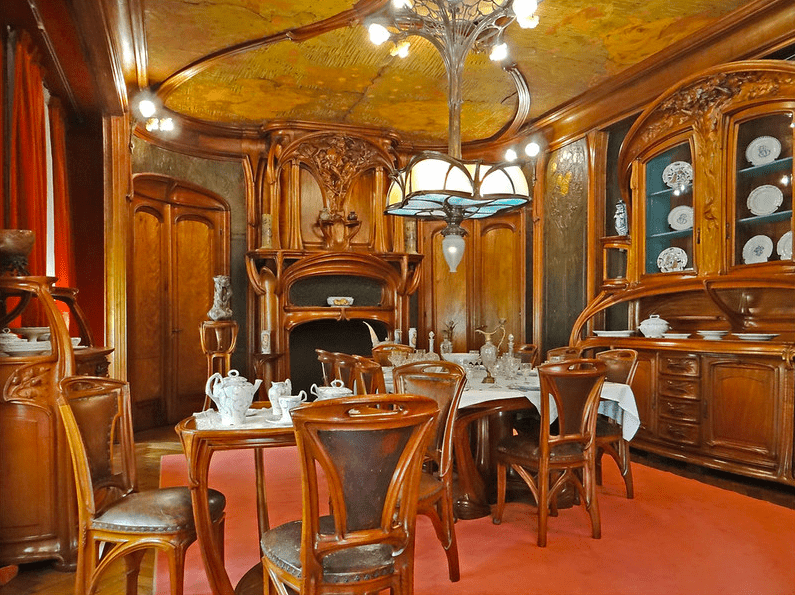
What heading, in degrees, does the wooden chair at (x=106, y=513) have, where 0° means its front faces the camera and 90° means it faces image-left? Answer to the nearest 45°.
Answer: approximately 315°

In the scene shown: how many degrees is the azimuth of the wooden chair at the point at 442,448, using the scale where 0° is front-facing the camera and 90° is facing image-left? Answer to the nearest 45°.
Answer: approximately 135°

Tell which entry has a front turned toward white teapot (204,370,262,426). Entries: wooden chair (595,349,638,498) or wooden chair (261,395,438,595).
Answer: wooden chair (261,395,438,595)

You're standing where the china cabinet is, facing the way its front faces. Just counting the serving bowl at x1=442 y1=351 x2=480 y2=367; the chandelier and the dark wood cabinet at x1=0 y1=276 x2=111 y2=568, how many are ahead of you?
3

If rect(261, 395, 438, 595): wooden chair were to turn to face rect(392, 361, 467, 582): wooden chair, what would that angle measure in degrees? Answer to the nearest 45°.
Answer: approximately 90° to its right

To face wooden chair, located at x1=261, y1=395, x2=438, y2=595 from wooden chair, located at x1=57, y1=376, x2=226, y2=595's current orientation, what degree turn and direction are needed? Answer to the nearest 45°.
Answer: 0° — it already faces it

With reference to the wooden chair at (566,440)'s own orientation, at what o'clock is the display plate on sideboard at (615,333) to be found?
The display plate on sideboard is roughly at 2 o'clock from the wooden chair.

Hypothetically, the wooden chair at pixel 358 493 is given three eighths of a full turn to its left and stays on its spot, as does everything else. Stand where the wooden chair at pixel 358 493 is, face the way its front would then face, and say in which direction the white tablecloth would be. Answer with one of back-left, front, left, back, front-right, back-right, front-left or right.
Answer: back-left
